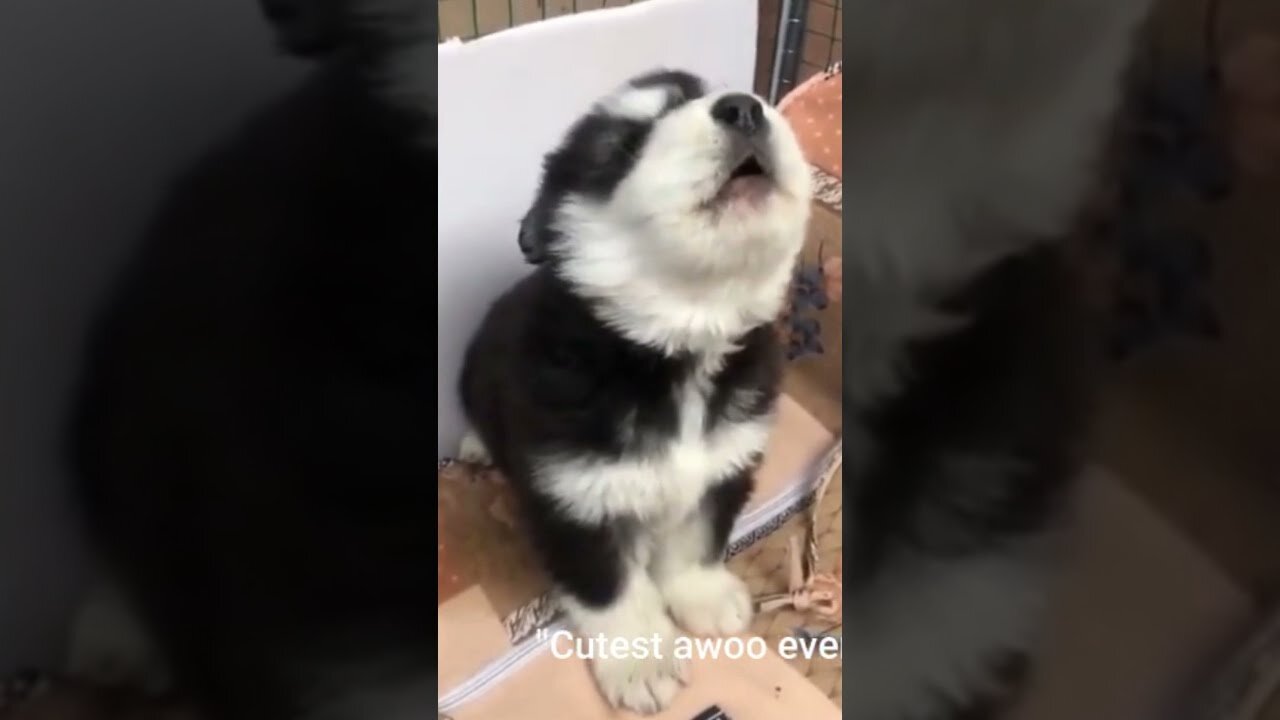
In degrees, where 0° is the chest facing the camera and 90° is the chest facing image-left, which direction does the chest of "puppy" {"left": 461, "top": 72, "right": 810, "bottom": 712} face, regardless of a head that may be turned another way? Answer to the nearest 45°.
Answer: approximately 315°
